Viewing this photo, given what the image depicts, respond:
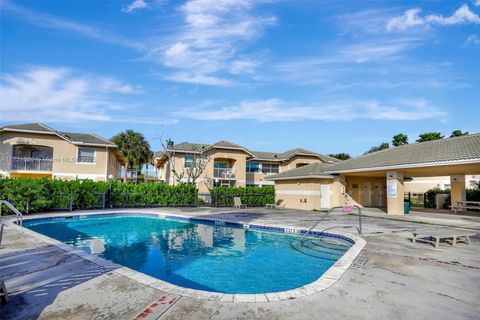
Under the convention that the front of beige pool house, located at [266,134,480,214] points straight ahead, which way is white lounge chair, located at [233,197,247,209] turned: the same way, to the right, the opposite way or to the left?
to the left

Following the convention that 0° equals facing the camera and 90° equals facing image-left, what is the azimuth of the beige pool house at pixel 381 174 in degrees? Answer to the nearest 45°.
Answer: approximately 45°

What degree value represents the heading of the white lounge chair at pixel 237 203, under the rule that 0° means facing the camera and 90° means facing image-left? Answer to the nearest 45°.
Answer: approximately 315°

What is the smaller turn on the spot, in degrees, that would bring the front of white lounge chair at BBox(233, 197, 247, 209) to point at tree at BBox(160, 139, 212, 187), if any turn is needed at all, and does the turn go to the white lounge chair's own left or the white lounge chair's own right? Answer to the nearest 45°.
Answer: approximately 180°

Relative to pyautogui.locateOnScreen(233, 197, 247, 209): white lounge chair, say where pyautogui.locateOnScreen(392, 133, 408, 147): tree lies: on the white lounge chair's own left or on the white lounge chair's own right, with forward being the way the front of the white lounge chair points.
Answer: on the white lounge chair's own left

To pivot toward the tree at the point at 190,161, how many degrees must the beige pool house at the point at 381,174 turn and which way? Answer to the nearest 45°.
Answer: approximately 45° to its right

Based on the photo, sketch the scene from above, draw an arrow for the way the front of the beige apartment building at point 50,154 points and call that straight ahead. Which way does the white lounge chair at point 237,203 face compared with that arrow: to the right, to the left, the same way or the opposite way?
the same way

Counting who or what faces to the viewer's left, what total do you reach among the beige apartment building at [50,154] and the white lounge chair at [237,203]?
0

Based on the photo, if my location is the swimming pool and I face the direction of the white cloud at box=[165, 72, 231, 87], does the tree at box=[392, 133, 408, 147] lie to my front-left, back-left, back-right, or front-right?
front-right

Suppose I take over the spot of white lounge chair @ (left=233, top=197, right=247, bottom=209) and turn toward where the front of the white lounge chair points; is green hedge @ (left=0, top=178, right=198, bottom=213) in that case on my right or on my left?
on my right

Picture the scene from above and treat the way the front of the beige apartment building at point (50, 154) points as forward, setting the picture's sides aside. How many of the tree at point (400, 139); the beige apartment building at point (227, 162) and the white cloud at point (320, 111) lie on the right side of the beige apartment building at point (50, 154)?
0

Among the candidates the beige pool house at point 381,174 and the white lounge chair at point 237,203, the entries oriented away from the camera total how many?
0

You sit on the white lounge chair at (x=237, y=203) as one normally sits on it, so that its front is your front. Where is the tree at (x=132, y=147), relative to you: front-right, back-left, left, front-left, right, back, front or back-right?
back

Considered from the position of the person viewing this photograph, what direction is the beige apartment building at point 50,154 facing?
facing the viewer
